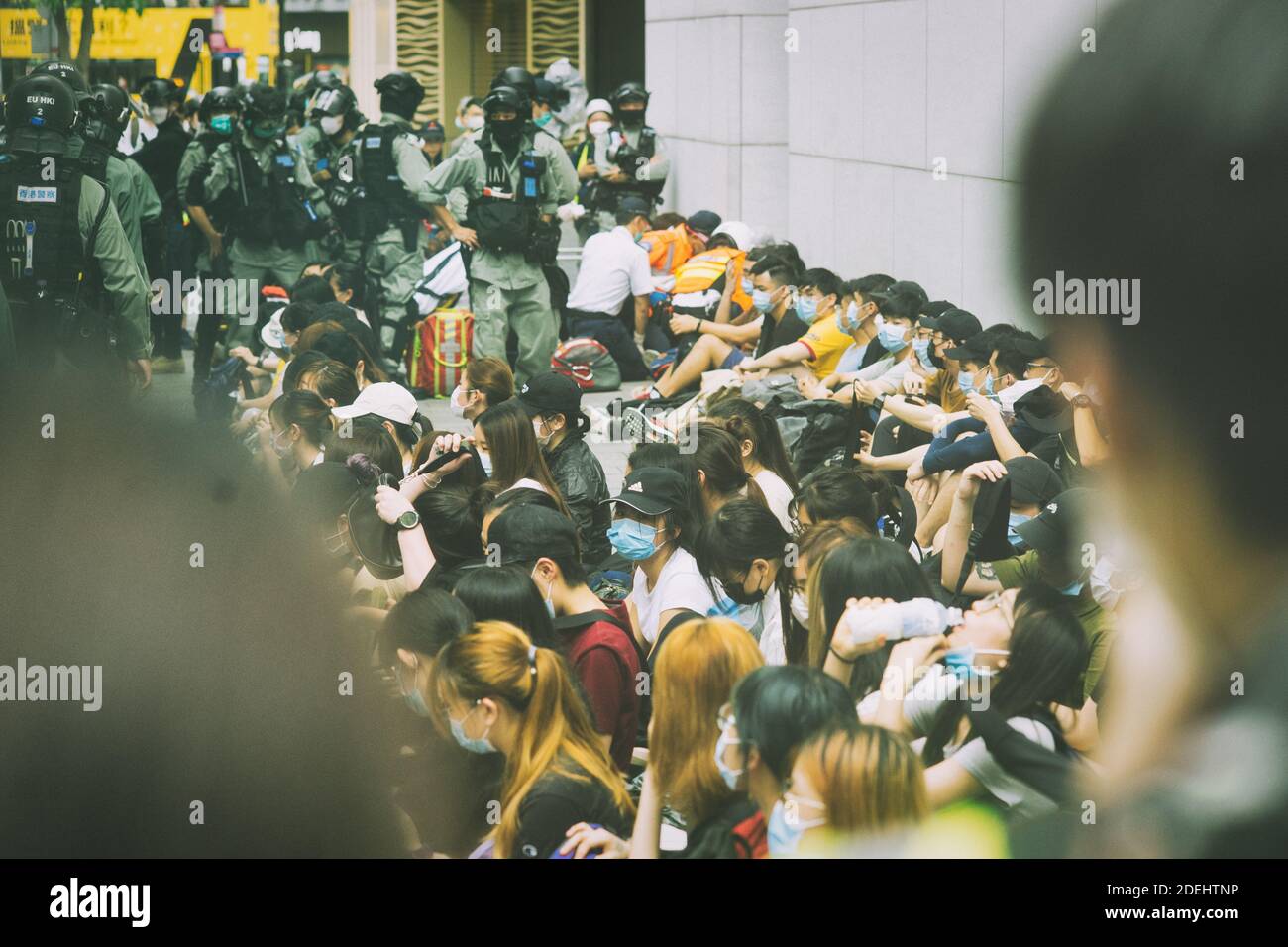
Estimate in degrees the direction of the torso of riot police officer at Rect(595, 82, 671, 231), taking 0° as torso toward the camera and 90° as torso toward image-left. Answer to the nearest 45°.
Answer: approximately 0°

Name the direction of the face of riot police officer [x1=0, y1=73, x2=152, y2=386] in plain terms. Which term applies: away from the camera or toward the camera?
away from the camera

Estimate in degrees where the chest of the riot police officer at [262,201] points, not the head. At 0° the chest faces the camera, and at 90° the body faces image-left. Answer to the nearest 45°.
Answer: approximately 0°

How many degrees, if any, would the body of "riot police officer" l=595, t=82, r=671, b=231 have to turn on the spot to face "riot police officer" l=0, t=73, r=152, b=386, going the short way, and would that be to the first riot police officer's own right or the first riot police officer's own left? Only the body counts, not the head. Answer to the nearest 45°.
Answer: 0° — they already face them

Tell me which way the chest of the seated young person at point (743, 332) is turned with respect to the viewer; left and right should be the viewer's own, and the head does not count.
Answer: facing to the left of the viewer

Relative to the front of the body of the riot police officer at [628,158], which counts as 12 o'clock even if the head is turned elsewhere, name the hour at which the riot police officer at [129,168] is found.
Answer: the riot police officer at [129,168] is roughly at 1 o'clock from the riot police officer at [628,158].

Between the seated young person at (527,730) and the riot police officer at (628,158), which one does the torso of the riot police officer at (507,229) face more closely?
the seated young person
